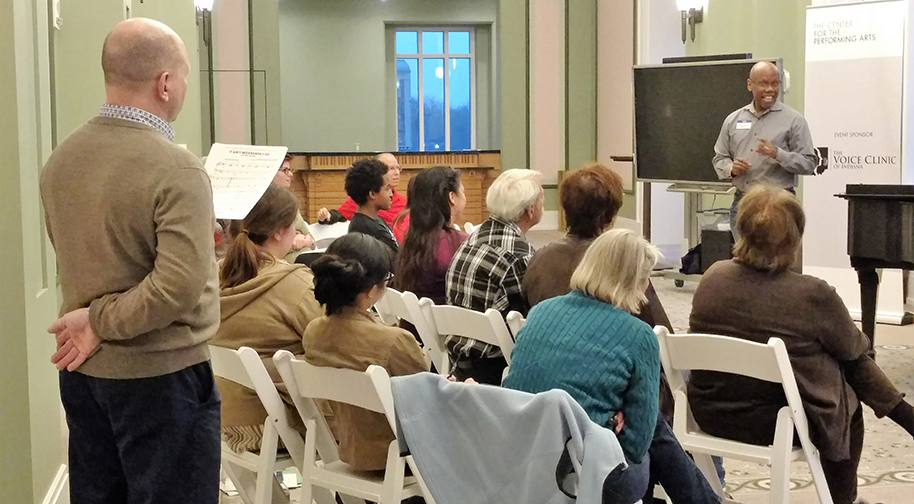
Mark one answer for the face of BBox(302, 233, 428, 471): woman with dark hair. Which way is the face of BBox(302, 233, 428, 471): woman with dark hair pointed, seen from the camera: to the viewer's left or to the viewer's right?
to the viewer's right

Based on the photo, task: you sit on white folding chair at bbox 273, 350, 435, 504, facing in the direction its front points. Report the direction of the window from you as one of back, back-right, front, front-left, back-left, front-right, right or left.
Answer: front-left

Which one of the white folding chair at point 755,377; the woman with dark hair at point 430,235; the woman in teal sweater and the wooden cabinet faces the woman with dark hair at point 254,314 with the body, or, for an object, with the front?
the wooden cabinet

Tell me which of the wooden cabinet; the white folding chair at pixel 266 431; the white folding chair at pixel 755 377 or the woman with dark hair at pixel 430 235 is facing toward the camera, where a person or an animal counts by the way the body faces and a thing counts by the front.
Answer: the wooden cabinet

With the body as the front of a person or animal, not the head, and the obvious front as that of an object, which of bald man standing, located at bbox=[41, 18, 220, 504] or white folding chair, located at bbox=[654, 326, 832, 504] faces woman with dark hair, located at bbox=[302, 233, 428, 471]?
the bald man standing

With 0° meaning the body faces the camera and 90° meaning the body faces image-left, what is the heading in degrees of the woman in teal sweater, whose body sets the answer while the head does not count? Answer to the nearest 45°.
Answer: approximately 225°

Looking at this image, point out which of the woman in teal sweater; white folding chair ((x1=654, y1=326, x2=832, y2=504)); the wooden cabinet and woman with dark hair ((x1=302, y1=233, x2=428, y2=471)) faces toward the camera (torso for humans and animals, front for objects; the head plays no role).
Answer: the wooden cabinet

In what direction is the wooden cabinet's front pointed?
toward the camera

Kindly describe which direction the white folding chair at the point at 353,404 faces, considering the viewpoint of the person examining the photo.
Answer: facing away from the viewer and to the right of the viewer

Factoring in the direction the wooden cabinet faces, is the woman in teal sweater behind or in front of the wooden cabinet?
in front

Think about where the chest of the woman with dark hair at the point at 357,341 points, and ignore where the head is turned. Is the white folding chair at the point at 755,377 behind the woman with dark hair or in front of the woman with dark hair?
in front

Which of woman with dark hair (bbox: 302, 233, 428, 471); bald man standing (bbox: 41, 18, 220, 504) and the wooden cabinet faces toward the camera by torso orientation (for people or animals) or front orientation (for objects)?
the wooden cabinet

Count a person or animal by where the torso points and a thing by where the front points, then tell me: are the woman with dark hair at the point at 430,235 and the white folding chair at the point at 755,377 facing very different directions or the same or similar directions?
same or similar directions

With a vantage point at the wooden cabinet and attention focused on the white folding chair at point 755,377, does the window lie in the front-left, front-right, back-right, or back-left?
back-left

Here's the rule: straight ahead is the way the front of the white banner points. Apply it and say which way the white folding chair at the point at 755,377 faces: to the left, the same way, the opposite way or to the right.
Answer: the opposite way

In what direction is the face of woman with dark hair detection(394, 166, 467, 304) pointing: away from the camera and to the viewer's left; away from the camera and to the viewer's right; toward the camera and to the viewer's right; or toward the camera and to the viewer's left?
away from the camera and to the viewer's right
